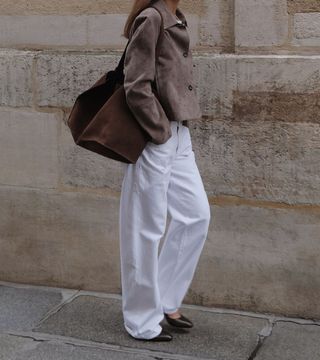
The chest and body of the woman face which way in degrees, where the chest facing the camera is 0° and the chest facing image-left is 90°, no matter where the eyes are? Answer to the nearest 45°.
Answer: approximately 315°
